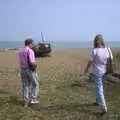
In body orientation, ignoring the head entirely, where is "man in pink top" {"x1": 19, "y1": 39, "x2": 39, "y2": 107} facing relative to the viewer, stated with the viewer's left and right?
facing away from the viewer and to the right of the viewer

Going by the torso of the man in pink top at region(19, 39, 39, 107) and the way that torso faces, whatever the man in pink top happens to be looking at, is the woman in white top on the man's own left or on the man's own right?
on the man's own right
